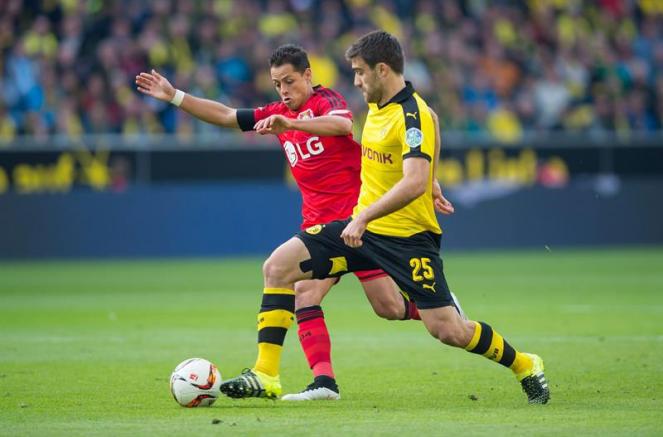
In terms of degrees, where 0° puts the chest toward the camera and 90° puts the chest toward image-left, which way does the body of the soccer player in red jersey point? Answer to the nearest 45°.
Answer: approximately 45°

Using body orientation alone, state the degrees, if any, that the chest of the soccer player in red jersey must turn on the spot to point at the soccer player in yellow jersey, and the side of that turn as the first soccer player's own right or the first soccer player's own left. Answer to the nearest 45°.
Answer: approximately 90° to the first soccer player's own left

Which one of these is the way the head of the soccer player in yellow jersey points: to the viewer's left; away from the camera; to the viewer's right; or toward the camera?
to the viewer's left
